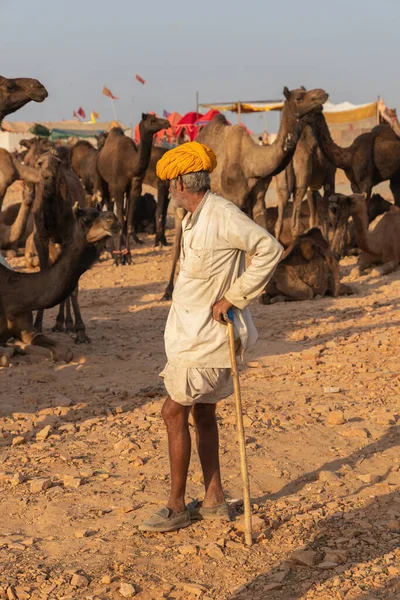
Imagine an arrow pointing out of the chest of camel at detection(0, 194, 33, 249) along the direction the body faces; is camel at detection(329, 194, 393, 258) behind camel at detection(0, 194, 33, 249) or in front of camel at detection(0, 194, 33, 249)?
in front

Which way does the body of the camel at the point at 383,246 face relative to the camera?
to the viewer's left

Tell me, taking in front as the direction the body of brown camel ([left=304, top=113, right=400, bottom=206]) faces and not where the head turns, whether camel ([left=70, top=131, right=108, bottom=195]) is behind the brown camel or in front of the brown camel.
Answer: in front

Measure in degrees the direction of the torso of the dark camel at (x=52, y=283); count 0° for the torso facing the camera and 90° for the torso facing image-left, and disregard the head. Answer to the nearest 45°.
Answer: approximately 270°

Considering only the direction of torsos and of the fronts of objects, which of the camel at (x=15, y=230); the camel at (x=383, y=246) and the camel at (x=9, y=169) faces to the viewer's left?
the camel at (x=383, y=246)

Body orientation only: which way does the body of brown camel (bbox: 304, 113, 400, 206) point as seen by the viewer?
to the viewer's left

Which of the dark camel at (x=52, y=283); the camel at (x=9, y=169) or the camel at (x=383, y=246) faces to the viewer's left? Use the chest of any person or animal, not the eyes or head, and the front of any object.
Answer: the camel at (x=383, y=246)

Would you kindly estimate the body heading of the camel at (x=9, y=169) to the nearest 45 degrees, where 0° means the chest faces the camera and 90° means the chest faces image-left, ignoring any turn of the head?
approximately 270°

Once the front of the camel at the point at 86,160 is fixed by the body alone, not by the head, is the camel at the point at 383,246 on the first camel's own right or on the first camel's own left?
on the first camel's own right

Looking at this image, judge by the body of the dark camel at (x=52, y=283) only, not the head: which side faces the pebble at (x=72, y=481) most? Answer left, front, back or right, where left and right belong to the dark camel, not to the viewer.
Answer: right

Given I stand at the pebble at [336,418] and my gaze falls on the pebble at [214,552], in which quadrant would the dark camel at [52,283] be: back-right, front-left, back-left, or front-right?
back-right

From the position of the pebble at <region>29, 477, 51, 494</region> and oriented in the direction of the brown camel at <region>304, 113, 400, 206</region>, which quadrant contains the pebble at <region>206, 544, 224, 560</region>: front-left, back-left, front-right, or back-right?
back-right

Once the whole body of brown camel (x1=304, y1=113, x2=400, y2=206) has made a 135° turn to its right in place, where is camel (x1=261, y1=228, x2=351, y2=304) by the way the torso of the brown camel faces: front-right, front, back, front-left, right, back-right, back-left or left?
back-right

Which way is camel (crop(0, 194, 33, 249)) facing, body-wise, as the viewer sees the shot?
to the viewer's right

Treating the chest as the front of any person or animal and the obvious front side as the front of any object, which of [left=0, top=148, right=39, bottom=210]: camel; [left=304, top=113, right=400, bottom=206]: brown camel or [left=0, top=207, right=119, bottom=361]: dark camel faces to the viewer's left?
the brown camel

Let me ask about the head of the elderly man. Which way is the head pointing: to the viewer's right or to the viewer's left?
to the viewer's left
